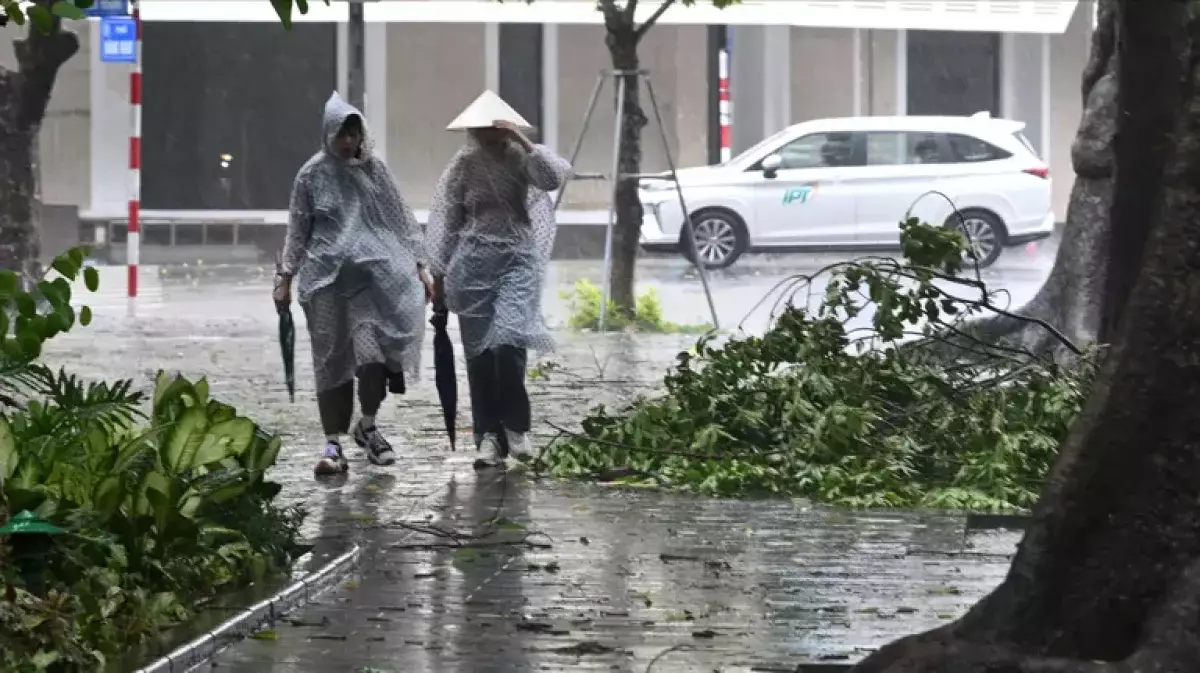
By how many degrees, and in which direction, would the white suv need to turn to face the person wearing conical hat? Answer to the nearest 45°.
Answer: approximately 90° to its left

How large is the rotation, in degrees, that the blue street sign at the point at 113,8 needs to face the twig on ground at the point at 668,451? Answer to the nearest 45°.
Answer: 0° — it already faces it

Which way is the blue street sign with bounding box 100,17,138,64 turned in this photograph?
toward the camera

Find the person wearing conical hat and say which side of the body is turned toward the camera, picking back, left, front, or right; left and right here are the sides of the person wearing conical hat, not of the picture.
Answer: front

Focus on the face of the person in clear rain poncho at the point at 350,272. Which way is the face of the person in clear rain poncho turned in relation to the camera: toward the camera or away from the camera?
toward the camera

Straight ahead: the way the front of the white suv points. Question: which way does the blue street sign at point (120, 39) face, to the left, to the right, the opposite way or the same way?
to the left

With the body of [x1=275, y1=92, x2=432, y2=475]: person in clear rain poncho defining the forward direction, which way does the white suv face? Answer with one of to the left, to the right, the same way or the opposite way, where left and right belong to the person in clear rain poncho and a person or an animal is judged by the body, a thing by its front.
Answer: to the right

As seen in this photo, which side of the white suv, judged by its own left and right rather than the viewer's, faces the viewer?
left

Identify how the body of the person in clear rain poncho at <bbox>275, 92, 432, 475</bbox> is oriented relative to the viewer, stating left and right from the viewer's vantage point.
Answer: facing the viewer

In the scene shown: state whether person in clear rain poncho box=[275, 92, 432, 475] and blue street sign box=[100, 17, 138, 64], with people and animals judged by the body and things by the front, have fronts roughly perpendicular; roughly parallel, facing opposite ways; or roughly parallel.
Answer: roughly parallel

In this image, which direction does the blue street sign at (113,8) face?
toward the camera

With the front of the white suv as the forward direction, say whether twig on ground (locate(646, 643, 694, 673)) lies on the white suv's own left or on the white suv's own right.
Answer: on the white suv's own left

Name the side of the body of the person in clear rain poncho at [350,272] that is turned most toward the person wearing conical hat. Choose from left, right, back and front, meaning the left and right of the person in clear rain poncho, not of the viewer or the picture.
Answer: left

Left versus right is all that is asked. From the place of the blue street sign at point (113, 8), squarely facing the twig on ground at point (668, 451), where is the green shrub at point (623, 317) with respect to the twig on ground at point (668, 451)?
left

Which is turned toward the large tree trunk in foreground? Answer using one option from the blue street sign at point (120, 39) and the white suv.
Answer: the blue street sign

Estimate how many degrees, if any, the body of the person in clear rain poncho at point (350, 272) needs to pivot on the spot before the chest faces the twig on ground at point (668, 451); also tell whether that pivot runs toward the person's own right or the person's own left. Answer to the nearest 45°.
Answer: approximately 90° to the person's own left

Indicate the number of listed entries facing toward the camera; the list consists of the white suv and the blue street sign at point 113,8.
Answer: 1

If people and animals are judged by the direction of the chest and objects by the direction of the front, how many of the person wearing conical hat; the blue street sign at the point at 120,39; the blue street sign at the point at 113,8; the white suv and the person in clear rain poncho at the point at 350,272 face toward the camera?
4

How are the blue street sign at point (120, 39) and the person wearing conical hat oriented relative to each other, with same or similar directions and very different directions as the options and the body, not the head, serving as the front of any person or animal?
same or similar directions
